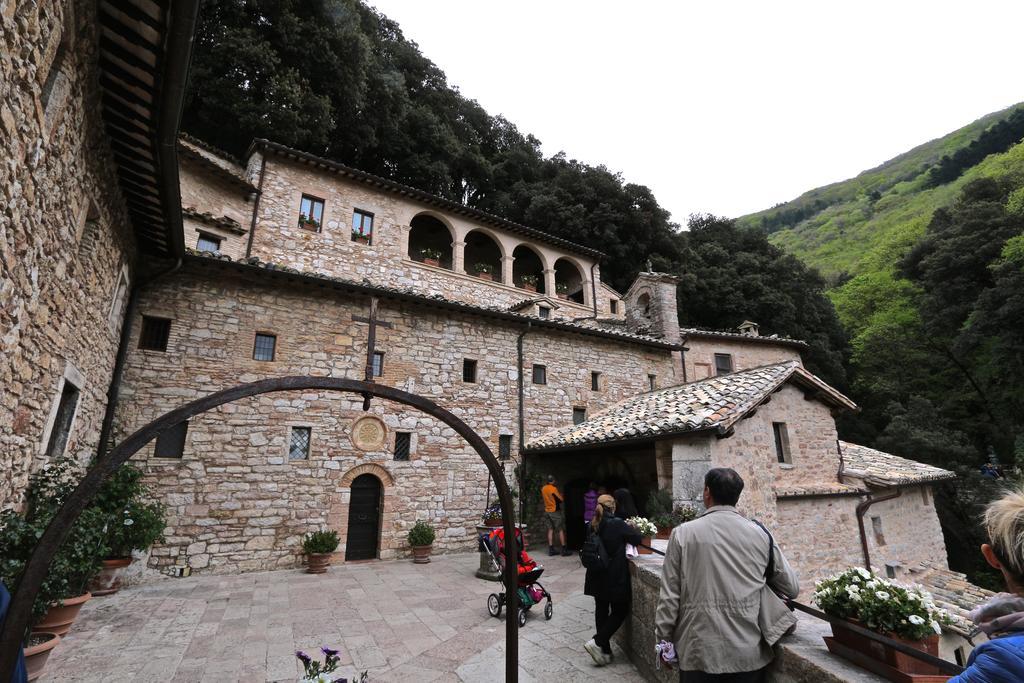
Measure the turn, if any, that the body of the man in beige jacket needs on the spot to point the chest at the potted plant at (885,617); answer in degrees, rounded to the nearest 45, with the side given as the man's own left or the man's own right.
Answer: approximately 90° to the man's own right

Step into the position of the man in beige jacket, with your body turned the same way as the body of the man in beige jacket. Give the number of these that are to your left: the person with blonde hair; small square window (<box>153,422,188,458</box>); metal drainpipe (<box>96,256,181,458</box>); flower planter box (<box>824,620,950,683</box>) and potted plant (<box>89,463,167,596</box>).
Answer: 3

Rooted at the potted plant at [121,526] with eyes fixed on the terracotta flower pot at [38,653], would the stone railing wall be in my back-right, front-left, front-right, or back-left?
front-left

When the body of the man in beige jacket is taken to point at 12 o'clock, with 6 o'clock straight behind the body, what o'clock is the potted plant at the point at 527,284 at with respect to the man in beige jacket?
The potted plant is roughly at 11 o'clock from the man in beige jacket.

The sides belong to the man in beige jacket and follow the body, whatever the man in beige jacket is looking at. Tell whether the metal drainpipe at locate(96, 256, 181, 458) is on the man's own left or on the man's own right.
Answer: on the man's own left

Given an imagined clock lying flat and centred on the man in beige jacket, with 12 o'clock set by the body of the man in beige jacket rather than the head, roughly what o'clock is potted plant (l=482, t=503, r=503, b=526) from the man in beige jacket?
The potted plant is roughly at 11 o'clock from the man in beige jacket.

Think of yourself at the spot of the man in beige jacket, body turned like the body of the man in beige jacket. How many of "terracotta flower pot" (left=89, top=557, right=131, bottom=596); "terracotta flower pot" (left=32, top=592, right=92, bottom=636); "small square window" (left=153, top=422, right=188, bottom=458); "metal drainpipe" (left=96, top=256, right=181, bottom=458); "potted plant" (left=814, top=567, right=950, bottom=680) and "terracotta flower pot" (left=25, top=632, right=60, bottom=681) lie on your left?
5

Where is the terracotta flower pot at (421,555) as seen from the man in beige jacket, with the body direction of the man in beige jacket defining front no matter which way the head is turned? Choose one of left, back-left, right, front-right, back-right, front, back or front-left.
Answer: front-left

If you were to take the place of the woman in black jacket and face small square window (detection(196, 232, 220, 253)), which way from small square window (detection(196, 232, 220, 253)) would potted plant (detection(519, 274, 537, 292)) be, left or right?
right

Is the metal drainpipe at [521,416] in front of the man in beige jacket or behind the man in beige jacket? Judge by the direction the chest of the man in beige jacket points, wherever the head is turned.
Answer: in front

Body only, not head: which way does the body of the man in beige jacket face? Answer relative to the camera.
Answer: away from the camera

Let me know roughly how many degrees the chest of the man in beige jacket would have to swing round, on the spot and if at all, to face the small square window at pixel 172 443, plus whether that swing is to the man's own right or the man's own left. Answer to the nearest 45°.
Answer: approximately 90° to the man's own left

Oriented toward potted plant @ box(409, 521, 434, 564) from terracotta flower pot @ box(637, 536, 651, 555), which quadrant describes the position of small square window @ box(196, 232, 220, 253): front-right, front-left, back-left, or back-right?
front-left

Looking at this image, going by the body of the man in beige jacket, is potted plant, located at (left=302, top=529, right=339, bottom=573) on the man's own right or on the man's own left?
on the man's own left

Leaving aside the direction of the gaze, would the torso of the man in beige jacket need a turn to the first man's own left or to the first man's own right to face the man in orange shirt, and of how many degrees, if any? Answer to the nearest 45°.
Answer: approximately 45° to the first man's own left

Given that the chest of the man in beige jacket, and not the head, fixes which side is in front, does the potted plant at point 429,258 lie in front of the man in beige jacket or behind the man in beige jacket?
in front

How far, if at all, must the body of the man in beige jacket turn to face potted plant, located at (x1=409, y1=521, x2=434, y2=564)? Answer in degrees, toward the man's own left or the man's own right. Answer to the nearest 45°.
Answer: approximately 45° to the man's own left

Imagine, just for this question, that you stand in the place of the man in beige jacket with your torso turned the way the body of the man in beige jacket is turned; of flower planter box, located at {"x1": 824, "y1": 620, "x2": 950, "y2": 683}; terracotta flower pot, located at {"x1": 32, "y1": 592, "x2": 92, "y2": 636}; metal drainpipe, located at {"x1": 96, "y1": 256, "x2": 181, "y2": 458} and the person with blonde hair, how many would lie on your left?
2

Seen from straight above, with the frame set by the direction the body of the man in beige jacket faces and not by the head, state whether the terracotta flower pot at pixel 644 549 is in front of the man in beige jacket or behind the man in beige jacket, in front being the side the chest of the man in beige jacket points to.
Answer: in front

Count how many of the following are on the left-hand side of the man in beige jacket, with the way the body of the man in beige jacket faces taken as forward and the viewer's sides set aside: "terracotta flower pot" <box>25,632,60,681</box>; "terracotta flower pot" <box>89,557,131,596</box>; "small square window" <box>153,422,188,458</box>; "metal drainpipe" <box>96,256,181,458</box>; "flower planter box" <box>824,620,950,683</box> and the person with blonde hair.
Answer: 4

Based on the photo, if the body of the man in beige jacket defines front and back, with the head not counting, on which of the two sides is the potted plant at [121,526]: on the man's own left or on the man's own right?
on the man's own left
